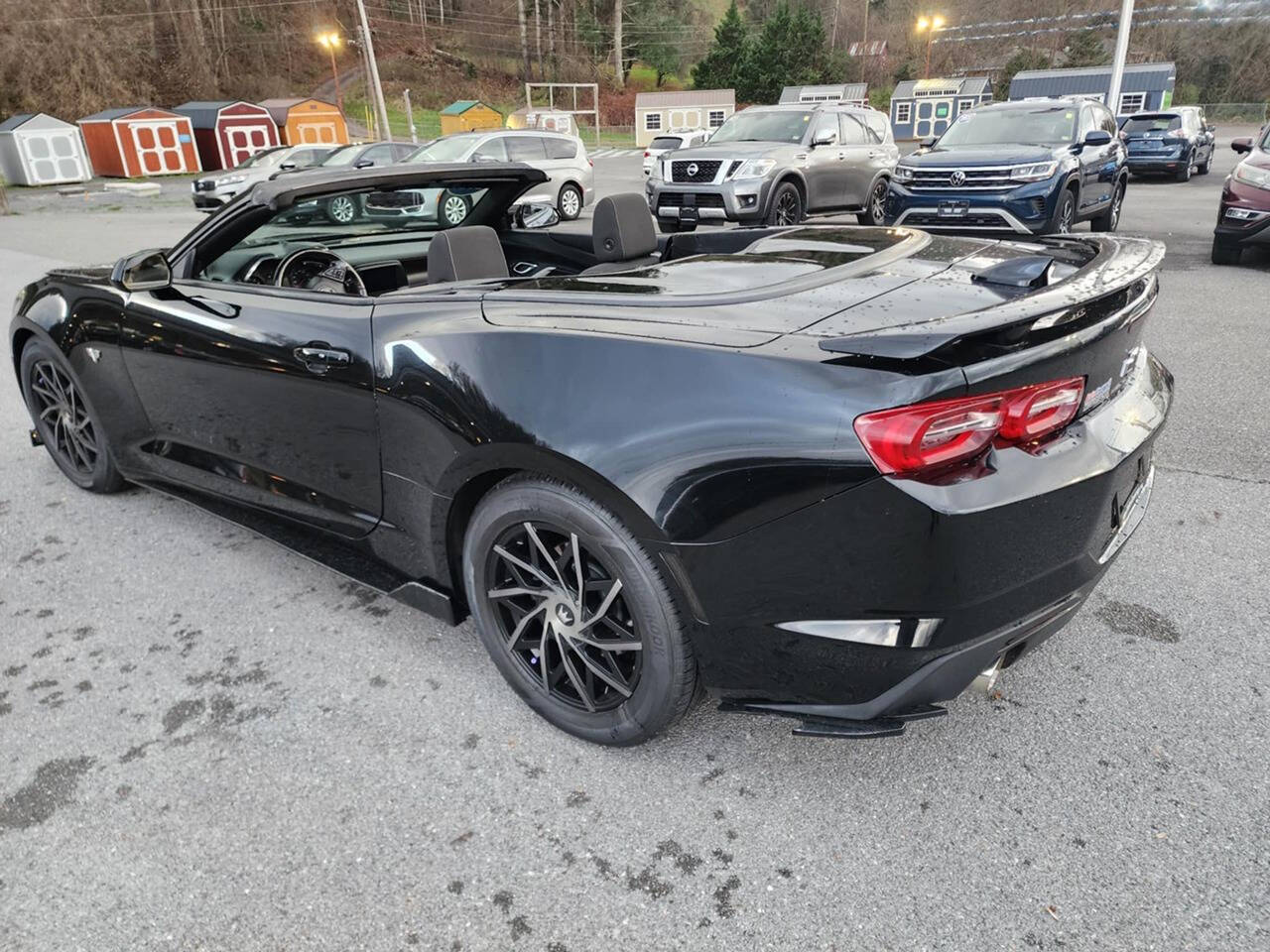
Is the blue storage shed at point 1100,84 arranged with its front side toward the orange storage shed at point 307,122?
no

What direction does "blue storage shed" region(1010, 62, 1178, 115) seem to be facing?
toward the camera

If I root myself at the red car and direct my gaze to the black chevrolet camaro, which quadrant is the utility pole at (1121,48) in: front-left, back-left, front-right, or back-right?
back-right

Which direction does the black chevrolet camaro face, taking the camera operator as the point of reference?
facing away from the viewer and to the left of the viewer

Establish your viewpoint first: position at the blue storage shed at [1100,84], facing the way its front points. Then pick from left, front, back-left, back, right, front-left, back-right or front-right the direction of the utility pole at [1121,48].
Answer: front

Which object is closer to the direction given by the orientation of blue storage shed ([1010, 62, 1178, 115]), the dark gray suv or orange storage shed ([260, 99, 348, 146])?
the dark gray suv

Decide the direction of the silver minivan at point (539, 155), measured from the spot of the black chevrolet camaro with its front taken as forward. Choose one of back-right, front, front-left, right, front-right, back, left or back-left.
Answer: front-right

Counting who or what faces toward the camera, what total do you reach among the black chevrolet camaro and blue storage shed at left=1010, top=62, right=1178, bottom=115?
1

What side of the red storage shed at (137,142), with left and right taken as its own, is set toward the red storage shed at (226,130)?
left

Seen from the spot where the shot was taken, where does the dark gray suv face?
facing the viewer and to the left of the viewer

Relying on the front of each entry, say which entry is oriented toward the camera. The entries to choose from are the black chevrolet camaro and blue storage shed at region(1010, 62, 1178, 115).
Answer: the blue storage shed

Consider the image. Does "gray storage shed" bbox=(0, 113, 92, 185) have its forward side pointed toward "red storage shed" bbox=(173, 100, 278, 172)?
no

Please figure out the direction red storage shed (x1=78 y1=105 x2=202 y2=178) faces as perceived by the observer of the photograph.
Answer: facing the viewer and to the right of the viewer

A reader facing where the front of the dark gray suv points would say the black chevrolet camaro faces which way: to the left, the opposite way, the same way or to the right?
to the right

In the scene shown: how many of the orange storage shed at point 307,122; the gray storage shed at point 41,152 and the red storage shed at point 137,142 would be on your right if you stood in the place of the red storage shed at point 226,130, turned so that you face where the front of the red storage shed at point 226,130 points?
2

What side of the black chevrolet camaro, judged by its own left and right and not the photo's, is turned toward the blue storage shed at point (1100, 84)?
right

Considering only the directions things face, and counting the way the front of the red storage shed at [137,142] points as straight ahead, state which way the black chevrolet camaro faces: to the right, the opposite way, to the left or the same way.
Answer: the opposite way
